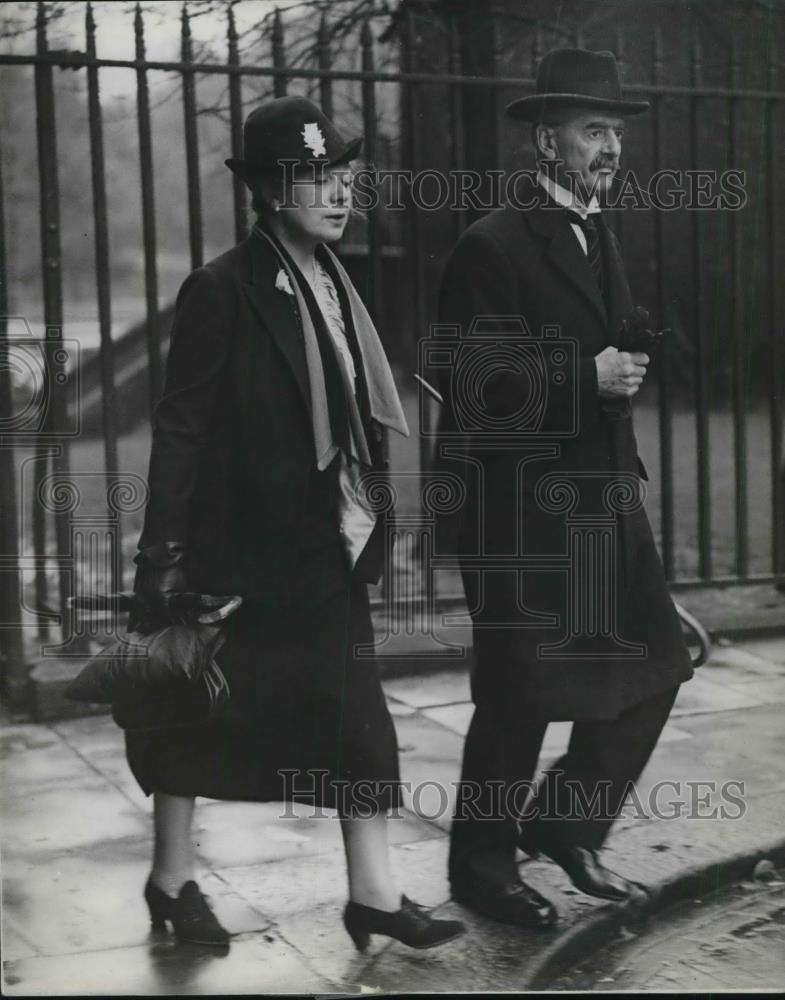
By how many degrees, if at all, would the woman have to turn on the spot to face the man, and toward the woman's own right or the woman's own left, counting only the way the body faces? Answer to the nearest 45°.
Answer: approximately 45° to the woman's own left

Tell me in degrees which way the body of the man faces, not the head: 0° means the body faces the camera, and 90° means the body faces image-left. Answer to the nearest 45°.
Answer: approximately 315°

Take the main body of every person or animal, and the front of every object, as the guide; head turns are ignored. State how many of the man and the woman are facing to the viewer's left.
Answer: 0

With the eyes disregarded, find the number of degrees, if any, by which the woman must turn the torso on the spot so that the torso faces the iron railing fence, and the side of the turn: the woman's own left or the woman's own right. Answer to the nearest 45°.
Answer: approximately 135° to the woman's own left

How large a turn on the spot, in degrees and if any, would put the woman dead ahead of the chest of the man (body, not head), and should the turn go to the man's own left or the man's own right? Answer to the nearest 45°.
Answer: approximately 135° to the man's own right

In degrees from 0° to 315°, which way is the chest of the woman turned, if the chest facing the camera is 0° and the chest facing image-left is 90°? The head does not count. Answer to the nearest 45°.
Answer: approximately 315°

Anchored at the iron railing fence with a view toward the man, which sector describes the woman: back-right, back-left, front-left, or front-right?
front-right

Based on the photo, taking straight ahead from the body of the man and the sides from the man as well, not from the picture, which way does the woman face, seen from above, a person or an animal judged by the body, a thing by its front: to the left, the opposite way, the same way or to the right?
the same way
